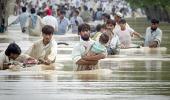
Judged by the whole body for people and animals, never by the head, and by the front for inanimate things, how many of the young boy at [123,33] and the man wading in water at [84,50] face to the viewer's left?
0

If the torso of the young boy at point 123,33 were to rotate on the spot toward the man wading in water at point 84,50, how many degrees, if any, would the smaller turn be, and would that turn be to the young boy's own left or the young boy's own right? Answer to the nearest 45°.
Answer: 0° — they already face them

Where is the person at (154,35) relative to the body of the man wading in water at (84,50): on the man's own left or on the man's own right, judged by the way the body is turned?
on the man's own left

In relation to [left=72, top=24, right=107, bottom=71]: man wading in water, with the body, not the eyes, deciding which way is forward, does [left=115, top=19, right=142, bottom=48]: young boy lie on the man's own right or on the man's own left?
on the man's own left

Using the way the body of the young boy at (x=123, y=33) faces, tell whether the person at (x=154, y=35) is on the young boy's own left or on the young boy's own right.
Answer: on the young boy's own left

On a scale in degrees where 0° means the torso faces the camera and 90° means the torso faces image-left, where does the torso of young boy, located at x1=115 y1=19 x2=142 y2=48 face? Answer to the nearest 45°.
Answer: approximately 0°
